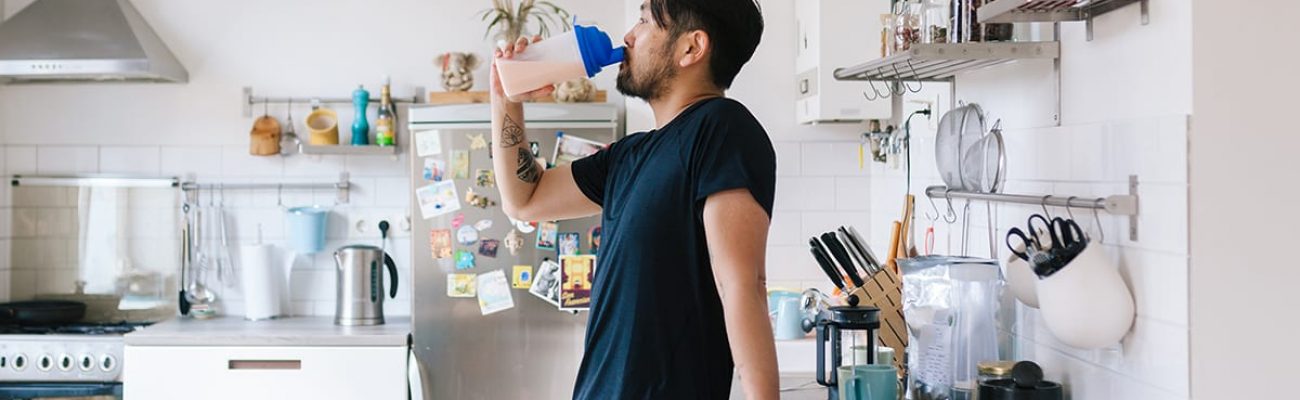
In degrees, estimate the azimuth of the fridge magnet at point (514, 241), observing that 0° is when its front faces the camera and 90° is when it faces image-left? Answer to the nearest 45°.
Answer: approximately 0°

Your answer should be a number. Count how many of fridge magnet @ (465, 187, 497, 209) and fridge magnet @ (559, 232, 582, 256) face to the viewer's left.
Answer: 0

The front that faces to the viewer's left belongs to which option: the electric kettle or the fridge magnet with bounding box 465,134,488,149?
the electric kettle

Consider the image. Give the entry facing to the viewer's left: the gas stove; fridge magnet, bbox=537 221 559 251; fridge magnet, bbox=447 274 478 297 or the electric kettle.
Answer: the electric kettle

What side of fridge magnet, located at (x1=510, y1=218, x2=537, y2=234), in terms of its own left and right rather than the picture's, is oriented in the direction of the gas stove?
right
